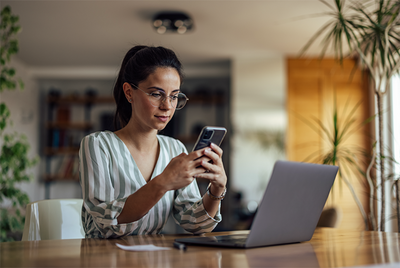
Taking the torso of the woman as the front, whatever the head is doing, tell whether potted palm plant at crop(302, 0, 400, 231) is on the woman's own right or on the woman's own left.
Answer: on the woman's own left

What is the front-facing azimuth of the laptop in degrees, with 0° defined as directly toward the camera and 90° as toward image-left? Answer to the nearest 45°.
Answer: approximately 135°

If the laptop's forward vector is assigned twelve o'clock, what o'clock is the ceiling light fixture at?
The ceiling light fixture is roughly at 1 o'clock from the laptop.

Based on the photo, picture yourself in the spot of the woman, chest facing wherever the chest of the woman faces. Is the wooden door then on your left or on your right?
on your left

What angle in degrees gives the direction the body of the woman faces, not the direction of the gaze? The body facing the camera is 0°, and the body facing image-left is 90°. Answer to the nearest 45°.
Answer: approximately 315°

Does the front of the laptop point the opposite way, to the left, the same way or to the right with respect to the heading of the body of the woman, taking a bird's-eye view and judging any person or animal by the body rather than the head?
the opposite way

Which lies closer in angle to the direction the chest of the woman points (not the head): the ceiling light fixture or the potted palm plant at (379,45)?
the potted palm plant

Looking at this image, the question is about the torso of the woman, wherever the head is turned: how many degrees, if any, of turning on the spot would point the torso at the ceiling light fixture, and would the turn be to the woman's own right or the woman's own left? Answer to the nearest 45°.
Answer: approximately 135° to the woman's own left

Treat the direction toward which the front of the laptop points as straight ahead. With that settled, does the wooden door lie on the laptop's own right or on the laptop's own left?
on the laptop's own right
